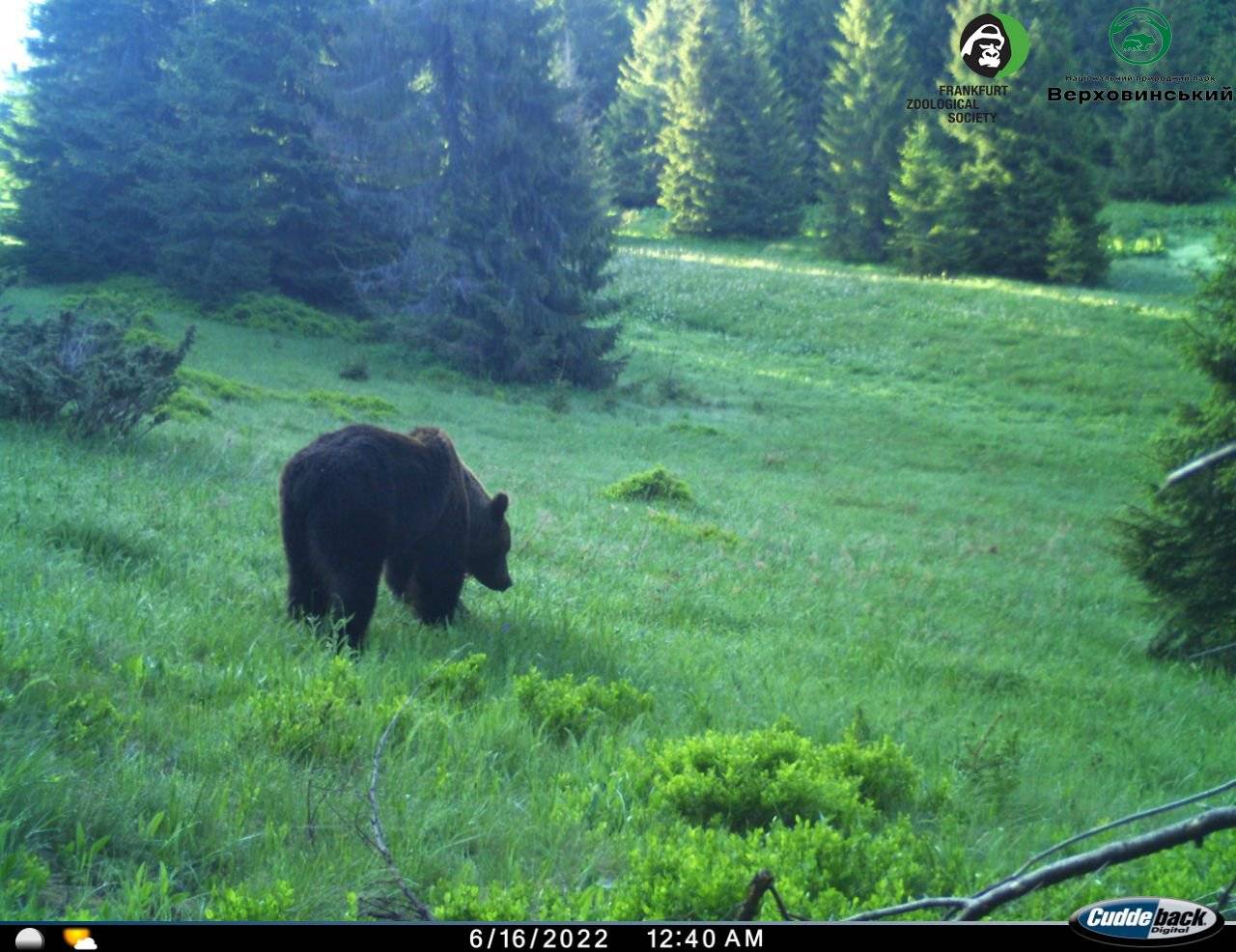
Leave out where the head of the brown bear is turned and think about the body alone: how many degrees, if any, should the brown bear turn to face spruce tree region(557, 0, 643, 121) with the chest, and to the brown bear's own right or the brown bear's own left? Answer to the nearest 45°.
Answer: approximately 45° to the brown bear's own left

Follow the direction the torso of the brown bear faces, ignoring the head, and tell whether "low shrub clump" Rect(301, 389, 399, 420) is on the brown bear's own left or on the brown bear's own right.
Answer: on the brown bear's own left

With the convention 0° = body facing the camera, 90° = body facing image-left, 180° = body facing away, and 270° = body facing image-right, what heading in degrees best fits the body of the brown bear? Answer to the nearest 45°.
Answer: approximately 225°

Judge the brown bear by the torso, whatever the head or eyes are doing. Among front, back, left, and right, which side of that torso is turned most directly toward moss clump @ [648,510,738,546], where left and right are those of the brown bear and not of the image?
front

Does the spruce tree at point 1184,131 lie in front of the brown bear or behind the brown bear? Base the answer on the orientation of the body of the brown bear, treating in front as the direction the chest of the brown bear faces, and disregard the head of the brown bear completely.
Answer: in front

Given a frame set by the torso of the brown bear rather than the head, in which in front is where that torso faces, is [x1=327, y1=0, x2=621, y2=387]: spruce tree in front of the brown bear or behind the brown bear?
in front

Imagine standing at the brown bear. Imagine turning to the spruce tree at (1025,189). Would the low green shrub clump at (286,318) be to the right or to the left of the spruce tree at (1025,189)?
left

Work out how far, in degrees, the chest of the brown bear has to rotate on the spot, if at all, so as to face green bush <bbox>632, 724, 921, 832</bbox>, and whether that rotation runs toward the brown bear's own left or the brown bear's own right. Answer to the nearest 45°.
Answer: approximately 90° to the brown bear's own right

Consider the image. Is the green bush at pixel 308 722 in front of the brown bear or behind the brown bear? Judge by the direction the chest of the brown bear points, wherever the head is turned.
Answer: behind
